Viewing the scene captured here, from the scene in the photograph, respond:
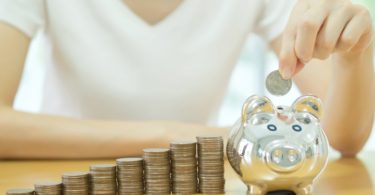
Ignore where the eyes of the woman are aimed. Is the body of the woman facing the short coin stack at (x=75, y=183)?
yes

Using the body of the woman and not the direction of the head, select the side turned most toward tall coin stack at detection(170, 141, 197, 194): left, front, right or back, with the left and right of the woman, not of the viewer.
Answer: front

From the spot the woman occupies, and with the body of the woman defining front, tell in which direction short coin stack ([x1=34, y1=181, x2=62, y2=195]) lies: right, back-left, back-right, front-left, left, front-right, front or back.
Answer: front

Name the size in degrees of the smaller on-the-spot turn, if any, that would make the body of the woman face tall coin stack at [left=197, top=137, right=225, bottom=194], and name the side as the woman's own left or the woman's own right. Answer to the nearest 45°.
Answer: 0° — they already face it

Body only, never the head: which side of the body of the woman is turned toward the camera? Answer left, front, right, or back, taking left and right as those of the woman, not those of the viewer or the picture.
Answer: front

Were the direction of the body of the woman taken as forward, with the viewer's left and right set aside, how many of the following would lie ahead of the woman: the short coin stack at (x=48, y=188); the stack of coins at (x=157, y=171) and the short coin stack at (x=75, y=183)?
3

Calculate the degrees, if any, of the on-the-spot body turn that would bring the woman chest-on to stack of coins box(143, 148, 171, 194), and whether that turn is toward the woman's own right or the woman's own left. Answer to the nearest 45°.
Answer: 0° — they already face it
